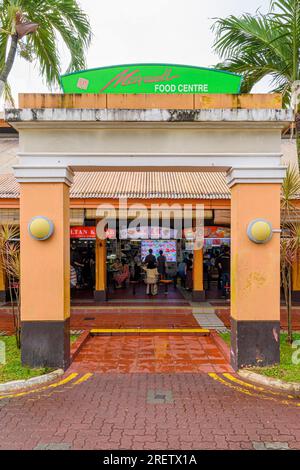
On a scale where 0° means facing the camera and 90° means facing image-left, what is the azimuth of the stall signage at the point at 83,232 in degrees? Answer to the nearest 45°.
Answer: approximately 0°

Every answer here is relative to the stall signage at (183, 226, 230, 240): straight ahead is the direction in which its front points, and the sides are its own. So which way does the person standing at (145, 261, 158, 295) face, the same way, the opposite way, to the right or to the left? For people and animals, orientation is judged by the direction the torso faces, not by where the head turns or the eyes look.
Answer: the opposite way

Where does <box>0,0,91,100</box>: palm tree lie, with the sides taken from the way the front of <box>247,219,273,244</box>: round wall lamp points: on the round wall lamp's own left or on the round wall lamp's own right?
on the round wall lamp's own right

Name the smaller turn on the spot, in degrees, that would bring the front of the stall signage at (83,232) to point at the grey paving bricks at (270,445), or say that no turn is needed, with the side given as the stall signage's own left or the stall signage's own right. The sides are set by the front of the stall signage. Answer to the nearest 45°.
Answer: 0° — it already faces it

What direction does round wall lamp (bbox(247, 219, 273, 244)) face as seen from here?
toward the camera

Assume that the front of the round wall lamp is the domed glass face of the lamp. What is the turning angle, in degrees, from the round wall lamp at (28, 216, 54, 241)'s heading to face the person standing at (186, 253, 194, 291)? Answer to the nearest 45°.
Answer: approximately 135° to its left

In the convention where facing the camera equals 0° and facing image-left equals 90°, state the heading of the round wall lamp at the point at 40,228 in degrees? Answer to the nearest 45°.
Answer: approximately 0°

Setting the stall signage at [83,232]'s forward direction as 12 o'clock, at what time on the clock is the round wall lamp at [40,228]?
The round wall lamp is roughly at 12 o'clock from the stall signage.

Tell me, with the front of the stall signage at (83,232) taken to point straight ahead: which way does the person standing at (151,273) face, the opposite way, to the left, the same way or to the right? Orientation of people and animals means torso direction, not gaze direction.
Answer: the opposite way

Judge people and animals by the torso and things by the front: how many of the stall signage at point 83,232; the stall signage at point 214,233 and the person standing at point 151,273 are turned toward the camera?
2

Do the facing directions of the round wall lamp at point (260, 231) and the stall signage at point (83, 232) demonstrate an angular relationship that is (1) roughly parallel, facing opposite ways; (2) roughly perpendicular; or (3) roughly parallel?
roughly parallel

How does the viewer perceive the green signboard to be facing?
facing the viewer

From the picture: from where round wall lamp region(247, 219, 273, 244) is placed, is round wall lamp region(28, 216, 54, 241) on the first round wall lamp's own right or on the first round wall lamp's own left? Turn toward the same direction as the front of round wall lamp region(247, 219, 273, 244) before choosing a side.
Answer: on the first round wall lamp's own right

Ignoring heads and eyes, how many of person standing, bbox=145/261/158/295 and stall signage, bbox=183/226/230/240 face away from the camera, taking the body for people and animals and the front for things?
1

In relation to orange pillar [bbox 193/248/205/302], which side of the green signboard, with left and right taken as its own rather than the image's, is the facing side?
back
